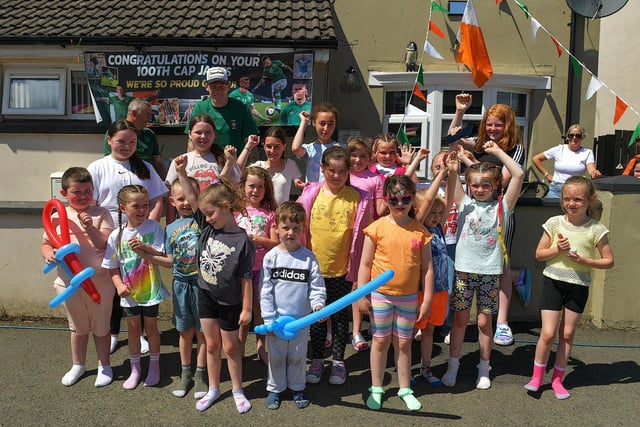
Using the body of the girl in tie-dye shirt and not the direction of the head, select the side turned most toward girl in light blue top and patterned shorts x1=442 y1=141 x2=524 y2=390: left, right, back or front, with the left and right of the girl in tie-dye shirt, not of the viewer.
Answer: left

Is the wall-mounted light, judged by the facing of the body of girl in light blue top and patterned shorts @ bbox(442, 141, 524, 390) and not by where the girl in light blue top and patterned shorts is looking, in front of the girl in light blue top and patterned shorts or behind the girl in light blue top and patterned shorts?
behind

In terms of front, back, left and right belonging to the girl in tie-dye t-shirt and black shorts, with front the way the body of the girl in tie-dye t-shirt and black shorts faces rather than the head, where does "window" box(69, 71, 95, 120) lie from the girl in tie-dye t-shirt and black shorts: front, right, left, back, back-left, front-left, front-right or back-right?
back

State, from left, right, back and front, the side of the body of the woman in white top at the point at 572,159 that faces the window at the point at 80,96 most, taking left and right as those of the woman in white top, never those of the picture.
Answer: right

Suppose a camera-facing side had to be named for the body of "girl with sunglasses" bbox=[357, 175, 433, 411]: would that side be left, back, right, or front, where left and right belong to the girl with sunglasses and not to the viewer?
front

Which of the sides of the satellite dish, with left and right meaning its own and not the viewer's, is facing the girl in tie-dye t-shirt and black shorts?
front

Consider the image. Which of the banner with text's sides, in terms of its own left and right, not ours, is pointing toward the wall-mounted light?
left

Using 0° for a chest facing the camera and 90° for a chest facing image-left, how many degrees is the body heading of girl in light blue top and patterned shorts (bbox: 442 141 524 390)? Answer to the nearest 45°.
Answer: approximately 0°

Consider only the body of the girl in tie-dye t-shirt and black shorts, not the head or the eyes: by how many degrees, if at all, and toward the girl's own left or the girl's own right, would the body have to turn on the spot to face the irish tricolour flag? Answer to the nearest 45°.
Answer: approximately 135° to the girl's own left

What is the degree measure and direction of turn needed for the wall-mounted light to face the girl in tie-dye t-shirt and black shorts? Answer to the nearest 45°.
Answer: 0° — it already faces them

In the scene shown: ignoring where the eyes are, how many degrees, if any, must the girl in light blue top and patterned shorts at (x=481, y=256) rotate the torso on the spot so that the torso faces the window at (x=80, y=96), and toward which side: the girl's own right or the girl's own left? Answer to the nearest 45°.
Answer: approximately 135° to the girl's own right

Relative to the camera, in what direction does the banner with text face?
facing the viewer
